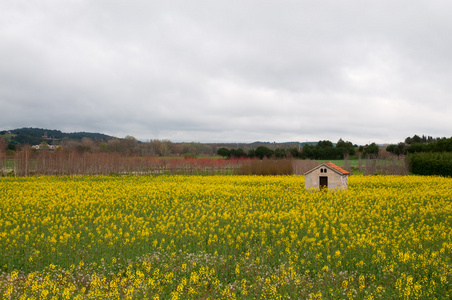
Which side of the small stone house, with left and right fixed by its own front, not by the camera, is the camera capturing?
front
